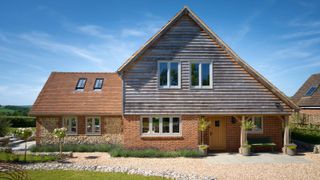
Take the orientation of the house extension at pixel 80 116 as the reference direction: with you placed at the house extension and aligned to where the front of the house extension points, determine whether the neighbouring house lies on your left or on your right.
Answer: on your left

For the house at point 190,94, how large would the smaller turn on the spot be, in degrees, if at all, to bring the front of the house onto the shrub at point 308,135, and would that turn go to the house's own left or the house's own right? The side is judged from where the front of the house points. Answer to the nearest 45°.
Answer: approximately 135° to the house's own left

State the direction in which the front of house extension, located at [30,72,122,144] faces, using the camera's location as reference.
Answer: facing the viewer

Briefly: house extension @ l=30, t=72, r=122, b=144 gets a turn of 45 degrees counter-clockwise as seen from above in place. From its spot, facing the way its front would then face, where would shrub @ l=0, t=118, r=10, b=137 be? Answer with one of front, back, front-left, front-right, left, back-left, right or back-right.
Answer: back

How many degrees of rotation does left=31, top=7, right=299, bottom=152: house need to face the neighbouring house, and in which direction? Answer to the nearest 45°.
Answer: approximately 135° to its left
